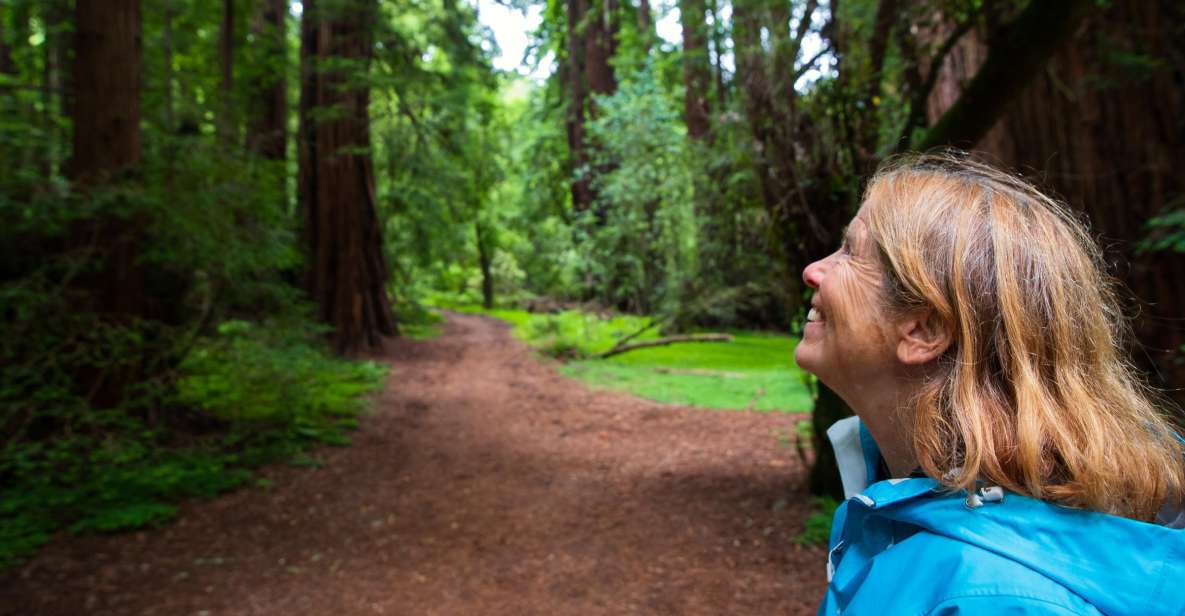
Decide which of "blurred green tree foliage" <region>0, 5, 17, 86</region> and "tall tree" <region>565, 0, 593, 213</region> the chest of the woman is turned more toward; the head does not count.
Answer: the blurred green tree foliage

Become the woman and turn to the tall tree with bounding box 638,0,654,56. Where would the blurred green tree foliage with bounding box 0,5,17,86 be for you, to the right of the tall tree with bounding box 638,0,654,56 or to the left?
left

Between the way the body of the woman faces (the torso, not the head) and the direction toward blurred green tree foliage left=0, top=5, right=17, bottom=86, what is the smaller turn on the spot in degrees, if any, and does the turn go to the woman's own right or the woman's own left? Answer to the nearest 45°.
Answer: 0° — they already face it

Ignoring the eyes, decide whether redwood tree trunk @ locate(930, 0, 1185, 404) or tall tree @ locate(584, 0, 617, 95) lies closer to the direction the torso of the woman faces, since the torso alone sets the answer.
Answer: the tall tree

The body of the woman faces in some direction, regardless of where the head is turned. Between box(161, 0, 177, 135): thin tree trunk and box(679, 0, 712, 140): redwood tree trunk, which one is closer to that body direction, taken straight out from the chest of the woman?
the thin tree trunk

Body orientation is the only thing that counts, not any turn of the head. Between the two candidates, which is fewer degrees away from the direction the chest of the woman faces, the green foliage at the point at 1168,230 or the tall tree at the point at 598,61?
the tall tree

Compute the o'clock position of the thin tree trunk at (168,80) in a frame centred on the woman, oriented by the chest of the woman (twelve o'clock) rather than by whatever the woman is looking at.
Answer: The thin tree trunk is roughly at 1 o'clock from the woman.

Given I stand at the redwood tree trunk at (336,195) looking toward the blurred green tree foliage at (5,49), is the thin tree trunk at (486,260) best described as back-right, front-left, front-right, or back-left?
back-right

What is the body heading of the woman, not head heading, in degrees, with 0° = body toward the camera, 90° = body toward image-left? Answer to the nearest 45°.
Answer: approximately 90°

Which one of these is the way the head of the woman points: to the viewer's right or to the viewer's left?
to the viewer's left
